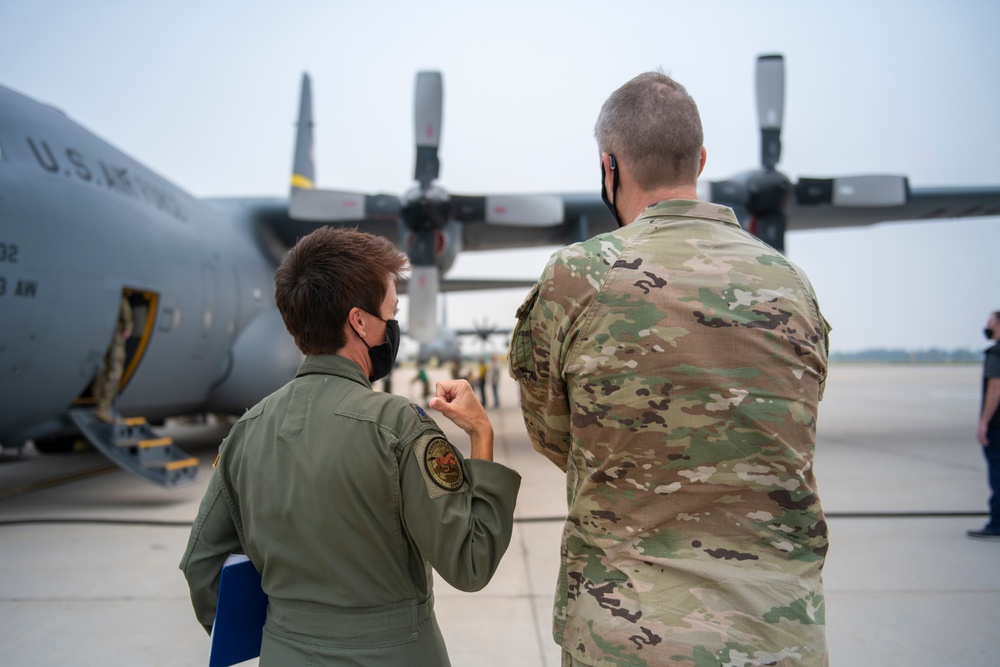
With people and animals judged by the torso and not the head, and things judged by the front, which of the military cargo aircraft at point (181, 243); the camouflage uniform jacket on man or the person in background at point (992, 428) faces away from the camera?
the camouflage uniform jacket on man

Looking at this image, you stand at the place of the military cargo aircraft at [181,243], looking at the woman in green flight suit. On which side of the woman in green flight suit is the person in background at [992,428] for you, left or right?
left

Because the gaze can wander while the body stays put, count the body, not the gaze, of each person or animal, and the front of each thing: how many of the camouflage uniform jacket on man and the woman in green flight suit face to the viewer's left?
0

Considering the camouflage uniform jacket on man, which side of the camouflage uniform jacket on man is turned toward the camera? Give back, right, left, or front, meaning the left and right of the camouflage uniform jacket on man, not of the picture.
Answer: back

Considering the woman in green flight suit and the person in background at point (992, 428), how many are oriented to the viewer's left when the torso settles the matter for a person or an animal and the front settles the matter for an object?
1

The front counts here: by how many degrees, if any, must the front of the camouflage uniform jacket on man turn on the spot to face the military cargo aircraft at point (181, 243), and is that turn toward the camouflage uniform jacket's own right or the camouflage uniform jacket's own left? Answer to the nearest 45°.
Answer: approximately 45° to the camouflage uniform jacket's own left

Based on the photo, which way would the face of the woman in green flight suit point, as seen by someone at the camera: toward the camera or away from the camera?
away from the camera

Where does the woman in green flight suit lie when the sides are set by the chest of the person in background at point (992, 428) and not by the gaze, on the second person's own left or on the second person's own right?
on the second person's own left

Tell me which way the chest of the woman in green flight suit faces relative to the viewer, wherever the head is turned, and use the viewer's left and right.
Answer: facing away from the viewer and to the right of the viewer

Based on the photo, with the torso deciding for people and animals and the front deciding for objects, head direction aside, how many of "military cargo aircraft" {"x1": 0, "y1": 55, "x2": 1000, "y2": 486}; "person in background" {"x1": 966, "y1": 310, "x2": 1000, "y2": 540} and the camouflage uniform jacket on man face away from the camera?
1

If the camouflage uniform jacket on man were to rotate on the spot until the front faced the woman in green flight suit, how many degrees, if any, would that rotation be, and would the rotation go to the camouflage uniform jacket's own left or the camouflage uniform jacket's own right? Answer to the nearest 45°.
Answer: approximately 90° to the camouflage uniform jacket's own left

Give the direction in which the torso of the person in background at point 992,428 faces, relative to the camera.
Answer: to the viewer's left

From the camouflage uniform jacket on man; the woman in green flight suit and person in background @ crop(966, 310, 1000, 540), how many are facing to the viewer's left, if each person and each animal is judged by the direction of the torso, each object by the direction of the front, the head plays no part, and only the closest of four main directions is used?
1

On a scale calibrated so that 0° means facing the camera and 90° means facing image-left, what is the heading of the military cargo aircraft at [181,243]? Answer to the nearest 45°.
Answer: approximately 45°
